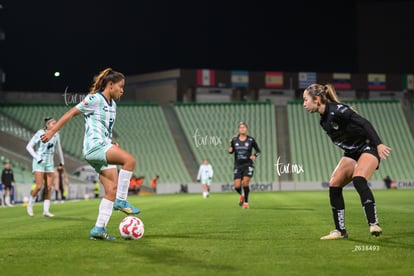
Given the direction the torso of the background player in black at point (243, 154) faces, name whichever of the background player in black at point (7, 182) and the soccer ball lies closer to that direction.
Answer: the soccer ball

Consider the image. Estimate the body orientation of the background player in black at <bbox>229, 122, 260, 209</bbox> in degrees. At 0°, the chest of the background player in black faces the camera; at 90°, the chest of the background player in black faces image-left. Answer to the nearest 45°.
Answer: approximately 0°

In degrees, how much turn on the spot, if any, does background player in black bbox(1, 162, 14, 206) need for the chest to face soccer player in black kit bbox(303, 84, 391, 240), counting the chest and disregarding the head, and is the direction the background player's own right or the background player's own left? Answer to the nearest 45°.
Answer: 0° — they already face them

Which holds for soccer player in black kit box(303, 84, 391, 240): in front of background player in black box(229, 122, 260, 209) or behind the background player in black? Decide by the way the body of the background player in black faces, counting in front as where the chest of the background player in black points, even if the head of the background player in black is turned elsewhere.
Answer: in front

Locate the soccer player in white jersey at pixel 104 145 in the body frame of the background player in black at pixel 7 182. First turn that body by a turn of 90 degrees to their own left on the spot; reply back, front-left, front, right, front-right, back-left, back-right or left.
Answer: right

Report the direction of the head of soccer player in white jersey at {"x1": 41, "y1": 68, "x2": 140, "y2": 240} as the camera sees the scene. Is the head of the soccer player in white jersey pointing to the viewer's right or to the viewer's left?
to the viewer's right

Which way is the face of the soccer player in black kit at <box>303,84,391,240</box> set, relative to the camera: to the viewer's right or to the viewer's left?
to the viewer's left

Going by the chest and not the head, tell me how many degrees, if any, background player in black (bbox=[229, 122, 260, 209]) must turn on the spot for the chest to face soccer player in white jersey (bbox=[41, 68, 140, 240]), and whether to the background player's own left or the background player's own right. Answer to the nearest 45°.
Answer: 0° — they already face them

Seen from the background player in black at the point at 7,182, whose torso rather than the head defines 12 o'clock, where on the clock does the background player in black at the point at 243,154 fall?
the background player in black at the point at 243,154 is roughly at 11 o'clock from the background player in black at the point at 7,182.
